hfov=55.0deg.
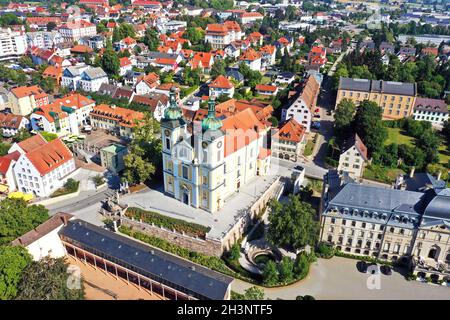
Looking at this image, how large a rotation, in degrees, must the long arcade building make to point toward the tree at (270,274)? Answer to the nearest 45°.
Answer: approximately 135° to its left

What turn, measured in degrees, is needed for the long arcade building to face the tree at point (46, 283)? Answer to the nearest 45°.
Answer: approximately 45° to its right

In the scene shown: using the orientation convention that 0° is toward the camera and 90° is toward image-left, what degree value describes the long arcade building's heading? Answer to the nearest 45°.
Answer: approximately 45°

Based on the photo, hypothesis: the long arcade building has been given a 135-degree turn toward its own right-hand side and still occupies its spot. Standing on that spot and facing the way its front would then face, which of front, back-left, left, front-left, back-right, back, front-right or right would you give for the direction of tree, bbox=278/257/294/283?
right
